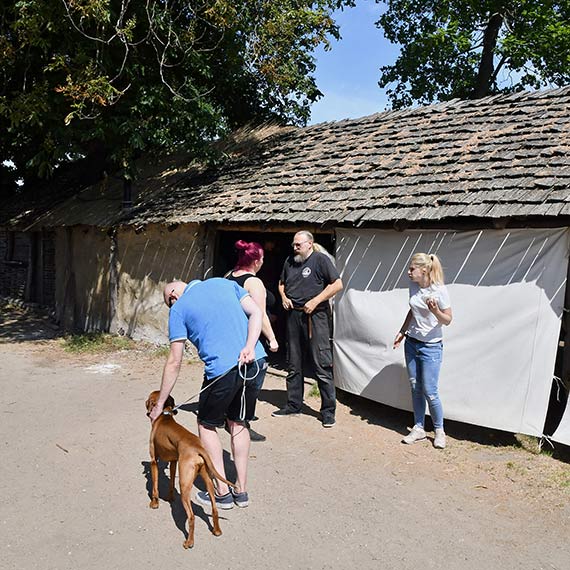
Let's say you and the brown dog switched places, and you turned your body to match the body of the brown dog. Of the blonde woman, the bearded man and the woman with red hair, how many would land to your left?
0

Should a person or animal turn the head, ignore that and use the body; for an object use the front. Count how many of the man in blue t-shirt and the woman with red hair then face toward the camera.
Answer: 0

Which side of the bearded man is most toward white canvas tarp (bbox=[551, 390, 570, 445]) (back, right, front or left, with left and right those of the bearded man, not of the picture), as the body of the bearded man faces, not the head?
left

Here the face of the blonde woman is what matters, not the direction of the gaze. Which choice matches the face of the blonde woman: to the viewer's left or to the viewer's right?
to the viewer's left

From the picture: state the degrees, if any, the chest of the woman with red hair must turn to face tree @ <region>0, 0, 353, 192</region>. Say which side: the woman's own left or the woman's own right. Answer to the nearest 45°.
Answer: approximately 45° to the woman's own left

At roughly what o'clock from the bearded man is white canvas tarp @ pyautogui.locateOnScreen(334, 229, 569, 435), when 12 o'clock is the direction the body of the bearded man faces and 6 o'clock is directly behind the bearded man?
The white canvas tarp is roughly at 8 o'clock from the bearded man.

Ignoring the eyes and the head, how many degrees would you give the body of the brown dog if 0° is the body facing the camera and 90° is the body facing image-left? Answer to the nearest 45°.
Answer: approximately 135°

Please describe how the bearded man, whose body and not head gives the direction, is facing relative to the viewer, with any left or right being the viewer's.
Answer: facing the viewer and to the left of the viewer

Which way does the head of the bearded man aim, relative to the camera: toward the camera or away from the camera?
toward the camera

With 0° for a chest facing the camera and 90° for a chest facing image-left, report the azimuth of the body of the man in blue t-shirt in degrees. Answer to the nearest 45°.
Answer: approximately 135°

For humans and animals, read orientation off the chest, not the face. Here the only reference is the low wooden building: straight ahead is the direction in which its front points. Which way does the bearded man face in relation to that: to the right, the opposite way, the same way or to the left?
the same way

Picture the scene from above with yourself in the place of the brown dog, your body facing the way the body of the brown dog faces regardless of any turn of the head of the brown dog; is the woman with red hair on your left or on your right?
on your right

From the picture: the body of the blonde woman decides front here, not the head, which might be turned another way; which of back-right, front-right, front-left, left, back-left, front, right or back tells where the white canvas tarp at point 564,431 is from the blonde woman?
back-left

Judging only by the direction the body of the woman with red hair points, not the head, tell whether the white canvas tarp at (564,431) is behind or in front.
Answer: in front

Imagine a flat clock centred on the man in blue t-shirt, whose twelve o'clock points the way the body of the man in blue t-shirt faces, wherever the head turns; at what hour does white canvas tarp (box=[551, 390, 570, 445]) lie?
The white canvas tarp is roughly at 4 o'clock from the man in blue t-shirt.

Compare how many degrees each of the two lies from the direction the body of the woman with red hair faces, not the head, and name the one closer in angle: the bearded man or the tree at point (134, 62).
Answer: the bearded man

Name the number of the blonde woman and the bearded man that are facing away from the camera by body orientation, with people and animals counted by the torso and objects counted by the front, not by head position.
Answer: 0
